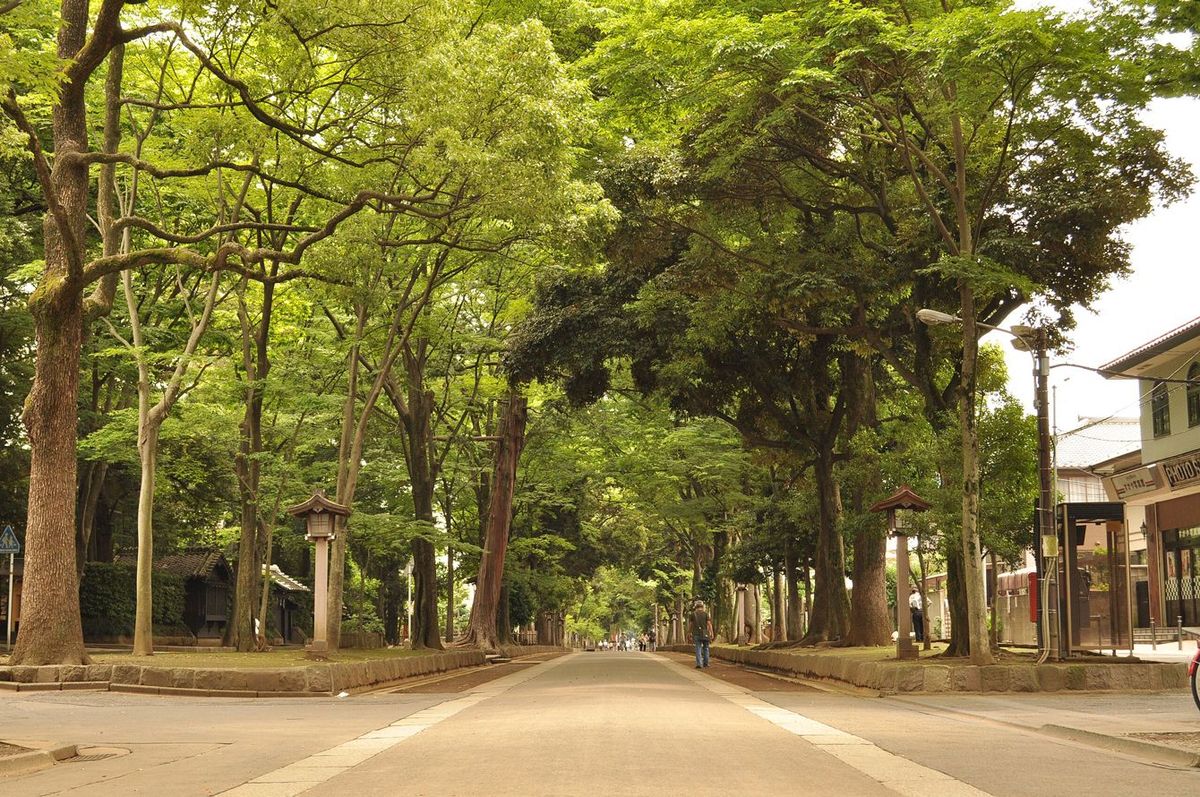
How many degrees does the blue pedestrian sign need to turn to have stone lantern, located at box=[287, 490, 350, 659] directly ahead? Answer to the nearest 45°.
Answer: approximately 45° to its left

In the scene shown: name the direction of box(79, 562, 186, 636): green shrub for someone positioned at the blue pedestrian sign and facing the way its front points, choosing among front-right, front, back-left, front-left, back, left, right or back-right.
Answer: back

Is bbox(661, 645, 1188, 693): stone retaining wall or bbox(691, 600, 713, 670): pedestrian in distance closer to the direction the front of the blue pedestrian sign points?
the stone retaining wall

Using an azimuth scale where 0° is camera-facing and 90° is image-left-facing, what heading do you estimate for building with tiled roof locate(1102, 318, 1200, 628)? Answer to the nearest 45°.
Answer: approximately 45°

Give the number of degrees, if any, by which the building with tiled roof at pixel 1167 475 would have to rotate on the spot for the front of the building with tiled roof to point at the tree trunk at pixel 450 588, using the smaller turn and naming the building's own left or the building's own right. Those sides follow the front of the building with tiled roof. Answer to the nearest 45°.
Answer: approximately 45° to the building's own right

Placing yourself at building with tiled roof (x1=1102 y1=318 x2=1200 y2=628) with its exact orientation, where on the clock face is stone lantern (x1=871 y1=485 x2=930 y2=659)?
The stone lantern is roughly at 11 o'clock from the building with tiled roof.

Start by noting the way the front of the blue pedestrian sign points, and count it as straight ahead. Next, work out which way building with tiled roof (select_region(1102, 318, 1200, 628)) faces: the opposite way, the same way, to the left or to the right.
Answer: to the right
